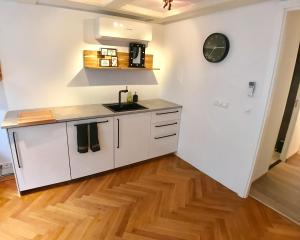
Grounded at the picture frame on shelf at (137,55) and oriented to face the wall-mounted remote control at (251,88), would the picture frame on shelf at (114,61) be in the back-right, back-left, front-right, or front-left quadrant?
back-right

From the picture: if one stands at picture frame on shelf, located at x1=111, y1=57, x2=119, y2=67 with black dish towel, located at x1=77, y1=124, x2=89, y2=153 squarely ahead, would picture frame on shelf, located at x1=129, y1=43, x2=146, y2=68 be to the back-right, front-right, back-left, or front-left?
back-left

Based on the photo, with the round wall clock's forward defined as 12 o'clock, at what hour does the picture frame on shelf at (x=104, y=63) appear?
The picture frame on shelf is roughly at 1 o'clock from the round wall clock.

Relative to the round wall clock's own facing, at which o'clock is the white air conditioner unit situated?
The white air conditioner unit is roughly at 1 o'clock from the round wall clock.

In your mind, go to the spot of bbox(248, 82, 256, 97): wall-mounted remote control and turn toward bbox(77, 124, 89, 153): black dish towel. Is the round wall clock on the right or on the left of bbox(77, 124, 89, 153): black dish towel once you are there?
right

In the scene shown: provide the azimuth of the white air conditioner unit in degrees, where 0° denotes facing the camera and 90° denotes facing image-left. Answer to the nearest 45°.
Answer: approximately 315°

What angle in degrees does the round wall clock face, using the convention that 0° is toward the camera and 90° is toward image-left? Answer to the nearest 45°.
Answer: approximately 45°
